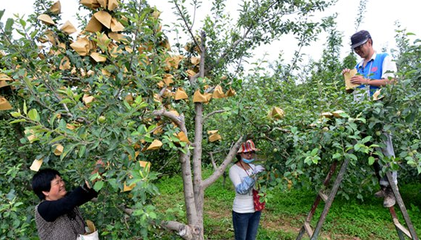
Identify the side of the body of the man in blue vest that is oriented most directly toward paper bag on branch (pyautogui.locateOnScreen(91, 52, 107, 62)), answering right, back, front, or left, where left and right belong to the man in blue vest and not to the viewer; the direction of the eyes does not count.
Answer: front

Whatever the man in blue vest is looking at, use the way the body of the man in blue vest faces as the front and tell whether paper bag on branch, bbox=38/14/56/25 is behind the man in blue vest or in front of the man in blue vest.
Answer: in front

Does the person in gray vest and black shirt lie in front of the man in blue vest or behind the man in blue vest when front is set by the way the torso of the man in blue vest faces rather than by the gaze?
in front

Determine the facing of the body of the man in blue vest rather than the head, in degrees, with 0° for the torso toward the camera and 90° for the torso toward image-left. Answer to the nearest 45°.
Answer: approximately 45°

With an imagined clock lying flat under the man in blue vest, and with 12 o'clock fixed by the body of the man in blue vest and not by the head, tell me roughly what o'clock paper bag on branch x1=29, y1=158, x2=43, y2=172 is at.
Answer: The paper bag on branch is roughly at 12 o'clock from the man in blue vest.

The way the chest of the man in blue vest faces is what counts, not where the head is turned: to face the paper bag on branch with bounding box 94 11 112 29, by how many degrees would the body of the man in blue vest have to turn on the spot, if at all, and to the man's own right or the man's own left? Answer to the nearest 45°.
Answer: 0° — they already face it

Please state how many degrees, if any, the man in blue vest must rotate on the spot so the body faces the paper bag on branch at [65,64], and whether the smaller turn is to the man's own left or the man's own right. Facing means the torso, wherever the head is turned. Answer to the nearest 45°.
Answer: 0° — they already face it
